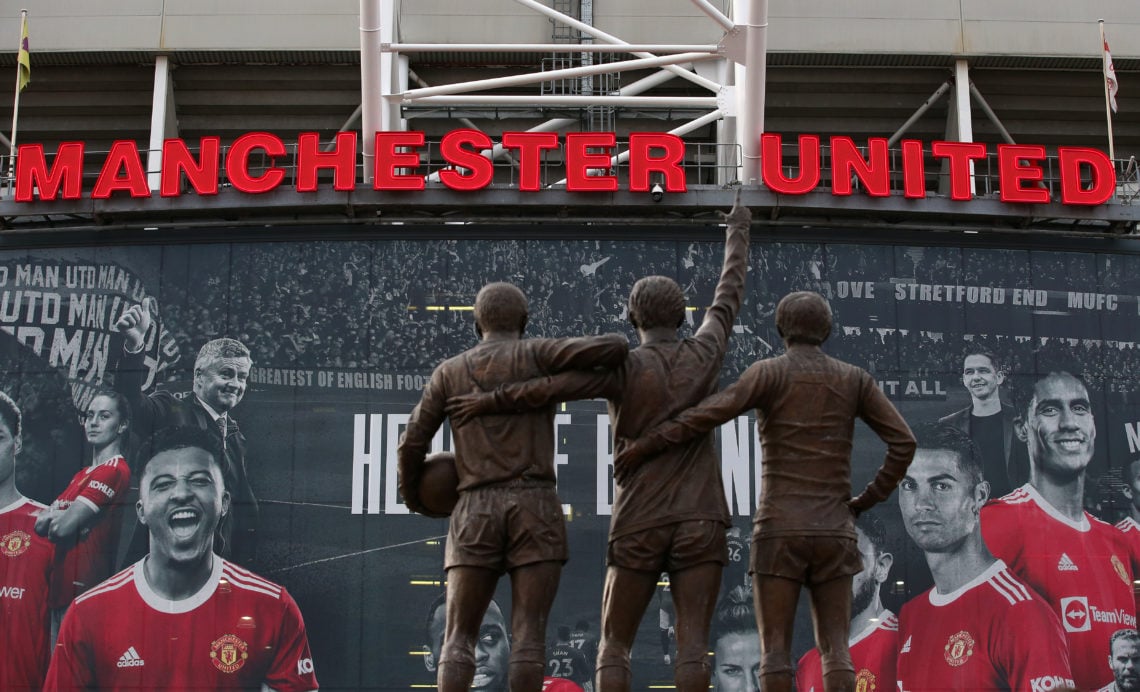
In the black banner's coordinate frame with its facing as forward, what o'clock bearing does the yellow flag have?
The yellow flag is roughly at 3 o'clock from the black banner.

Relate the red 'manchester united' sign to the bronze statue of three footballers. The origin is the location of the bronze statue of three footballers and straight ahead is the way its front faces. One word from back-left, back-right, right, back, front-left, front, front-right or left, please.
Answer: front

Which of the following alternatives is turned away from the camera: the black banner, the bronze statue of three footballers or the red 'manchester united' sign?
the bronze statue of three footballers

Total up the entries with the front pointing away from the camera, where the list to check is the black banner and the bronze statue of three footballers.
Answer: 1

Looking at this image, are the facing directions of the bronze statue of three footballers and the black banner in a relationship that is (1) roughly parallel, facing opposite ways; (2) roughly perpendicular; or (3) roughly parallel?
roughly parallel, facing opposite ways

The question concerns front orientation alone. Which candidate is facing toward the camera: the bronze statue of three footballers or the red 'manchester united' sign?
the red 'manchester united' sign

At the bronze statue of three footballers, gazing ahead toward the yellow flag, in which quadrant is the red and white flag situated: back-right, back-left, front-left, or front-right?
front-right

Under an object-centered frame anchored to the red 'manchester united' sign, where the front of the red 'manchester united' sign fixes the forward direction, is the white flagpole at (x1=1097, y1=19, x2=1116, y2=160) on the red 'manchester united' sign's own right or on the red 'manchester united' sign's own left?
on the red 'manchester united' sign's own left

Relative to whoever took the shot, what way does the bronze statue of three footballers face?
facing away from the viewer

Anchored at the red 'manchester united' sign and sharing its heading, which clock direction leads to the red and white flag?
The red and white flag is roughly at 9 o'clock from the red 'manchester united' sign.

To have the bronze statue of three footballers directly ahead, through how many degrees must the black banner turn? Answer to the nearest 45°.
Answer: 0° — it already faces it

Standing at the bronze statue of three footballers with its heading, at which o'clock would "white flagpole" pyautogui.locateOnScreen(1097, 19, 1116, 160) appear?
The white flagpole is roughly at 1 o'clock from the bronze statue of three footballers.

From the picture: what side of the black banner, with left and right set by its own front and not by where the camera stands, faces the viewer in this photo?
front

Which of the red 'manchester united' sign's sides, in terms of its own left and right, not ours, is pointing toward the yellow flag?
right

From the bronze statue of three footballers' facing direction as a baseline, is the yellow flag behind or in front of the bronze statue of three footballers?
in front

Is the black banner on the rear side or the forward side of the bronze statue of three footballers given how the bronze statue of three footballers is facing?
on the forward side

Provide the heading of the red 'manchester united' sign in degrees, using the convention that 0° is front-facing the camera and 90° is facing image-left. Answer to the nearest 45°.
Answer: approximately 0°

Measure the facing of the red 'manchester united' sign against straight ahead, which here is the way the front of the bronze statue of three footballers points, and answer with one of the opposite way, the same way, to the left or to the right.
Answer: the opposite way

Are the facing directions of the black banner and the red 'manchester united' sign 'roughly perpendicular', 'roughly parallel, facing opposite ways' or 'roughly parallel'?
roughly parallel

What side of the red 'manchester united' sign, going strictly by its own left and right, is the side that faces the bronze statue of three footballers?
front
